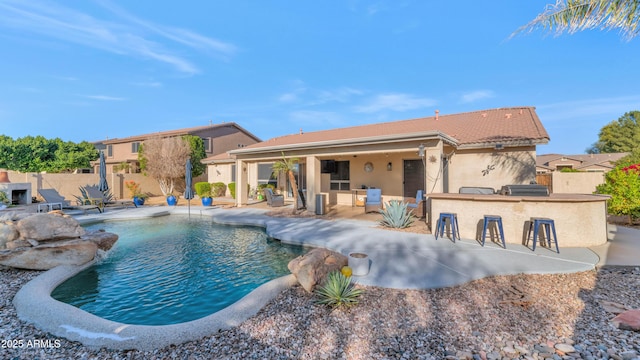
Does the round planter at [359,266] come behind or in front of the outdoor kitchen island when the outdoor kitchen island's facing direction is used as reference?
in front

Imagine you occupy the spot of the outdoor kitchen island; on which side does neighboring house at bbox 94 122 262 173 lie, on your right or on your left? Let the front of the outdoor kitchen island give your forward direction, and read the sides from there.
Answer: on your right

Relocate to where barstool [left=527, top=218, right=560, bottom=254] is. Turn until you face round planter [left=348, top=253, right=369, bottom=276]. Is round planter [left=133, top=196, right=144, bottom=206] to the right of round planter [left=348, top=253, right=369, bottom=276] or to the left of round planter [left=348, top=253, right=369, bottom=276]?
right

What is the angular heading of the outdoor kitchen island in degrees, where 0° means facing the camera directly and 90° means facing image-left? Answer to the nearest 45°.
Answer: approximately 0°

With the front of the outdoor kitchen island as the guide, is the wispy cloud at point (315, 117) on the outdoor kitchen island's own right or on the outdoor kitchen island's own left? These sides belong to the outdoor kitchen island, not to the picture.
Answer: on the outdoor kitchen island's own right

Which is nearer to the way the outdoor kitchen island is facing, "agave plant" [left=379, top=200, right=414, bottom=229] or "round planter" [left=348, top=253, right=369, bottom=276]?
the round planter

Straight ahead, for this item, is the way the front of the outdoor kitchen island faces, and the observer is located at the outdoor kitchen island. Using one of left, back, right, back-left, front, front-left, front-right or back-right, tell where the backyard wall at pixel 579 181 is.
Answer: back

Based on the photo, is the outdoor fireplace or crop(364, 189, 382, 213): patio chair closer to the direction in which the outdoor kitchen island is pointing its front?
the outdoor fireplace

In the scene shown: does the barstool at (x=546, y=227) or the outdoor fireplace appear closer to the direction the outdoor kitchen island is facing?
the barstool

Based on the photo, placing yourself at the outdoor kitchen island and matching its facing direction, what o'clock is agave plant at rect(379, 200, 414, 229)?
The agave plant is roughly at 3 o'clock from the outdoor kitchen island.

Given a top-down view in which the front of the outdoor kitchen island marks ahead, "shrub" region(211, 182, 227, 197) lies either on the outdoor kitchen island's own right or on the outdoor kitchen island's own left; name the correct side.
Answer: on the outdoor kitchen island's own right

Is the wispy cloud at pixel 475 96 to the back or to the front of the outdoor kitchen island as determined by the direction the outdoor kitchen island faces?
to the back

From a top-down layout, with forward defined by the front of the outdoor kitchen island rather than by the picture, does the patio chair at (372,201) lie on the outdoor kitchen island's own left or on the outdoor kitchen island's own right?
on the outdoor kitchen island's own right

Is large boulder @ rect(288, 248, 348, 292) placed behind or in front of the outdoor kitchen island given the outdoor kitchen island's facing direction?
in front

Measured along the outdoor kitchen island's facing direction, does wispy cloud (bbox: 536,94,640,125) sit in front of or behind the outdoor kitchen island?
behind

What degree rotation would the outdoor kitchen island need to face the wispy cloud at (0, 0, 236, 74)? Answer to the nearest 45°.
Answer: approximately 90° to its right

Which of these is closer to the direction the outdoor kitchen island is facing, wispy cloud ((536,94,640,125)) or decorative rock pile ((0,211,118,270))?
the decorative rock pile

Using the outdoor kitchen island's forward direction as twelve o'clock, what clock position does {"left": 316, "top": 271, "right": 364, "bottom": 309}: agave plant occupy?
The agave plant is roughly at 1 o'clock from the outdoor kitchen island.

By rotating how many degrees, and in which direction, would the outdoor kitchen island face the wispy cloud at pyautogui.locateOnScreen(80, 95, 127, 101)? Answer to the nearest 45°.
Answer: approximately 90° to its right
